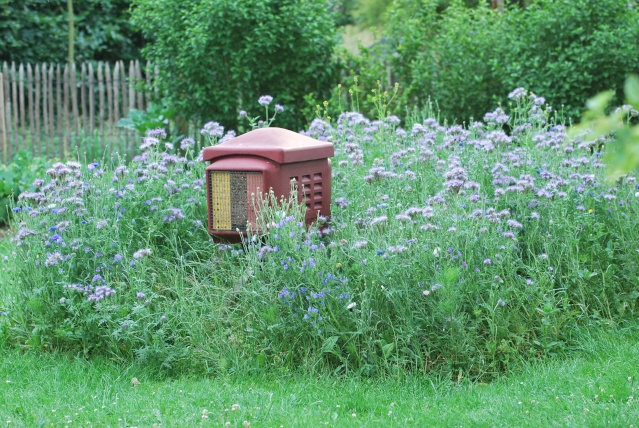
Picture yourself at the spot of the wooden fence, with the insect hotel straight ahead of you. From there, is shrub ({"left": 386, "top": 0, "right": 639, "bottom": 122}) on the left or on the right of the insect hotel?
left

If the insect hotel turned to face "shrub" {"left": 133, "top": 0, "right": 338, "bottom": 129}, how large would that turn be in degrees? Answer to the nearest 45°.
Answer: approximately 135° to its right

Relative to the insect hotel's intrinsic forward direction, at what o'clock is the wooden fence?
The wooden fence is roughly at 4 o'clock from the insect hotel.

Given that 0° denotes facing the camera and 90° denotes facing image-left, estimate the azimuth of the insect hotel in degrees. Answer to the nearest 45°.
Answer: approximately 45°

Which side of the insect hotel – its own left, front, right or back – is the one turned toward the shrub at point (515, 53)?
back
